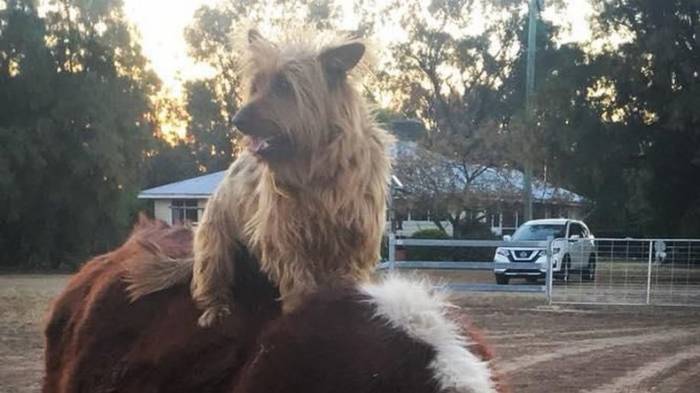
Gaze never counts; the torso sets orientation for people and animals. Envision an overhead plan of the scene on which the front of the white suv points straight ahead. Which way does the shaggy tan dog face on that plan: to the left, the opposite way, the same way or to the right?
the same way

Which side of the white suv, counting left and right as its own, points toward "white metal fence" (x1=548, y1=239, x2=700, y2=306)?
left

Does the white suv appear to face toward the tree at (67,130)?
no

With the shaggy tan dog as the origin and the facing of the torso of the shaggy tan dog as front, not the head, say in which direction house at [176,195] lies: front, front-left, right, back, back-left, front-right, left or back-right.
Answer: back-right

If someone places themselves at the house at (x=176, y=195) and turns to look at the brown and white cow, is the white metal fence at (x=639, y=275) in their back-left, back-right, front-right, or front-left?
front-left

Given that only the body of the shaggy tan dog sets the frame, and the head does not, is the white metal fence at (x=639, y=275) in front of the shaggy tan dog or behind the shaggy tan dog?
behind

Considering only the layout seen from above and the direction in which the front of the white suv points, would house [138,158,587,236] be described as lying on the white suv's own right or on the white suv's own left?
on the white suv's own right

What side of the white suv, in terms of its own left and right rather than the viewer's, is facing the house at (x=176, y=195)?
right

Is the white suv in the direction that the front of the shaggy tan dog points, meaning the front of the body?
no

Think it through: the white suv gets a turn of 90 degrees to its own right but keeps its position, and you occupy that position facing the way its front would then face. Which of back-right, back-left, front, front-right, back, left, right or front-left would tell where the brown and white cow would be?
back-left

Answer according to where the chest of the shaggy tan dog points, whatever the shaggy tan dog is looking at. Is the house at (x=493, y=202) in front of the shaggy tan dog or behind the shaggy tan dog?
behind

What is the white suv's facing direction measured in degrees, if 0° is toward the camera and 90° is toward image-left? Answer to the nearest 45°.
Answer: approximately 45°

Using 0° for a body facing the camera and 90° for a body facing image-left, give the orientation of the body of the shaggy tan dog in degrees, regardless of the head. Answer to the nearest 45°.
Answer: approximately 45°
